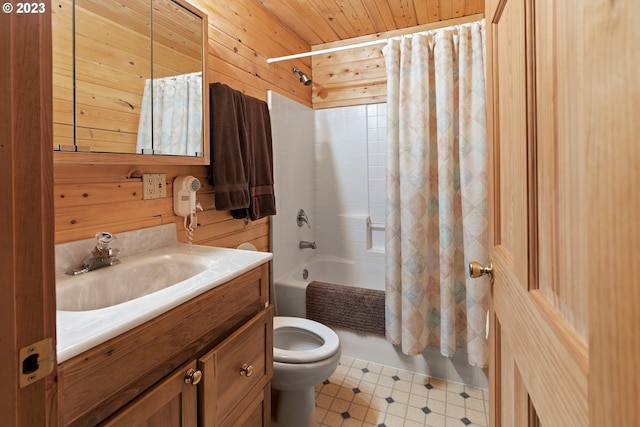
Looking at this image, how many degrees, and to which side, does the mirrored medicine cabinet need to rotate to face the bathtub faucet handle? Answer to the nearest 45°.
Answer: approximately 90° to its left

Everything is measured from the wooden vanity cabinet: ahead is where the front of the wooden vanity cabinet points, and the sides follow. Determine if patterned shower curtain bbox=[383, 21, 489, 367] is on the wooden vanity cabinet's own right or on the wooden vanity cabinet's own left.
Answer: on the wooden vanity cabinet's own left

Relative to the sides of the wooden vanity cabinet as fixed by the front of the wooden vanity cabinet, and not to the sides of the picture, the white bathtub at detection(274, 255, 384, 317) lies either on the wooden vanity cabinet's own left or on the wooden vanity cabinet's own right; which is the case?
on the wooden vanity cabinet's own left

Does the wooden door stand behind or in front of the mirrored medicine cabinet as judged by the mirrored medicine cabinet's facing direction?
in front

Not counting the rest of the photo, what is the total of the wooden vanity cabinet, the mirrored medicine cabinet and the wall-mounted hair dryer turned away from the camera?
0

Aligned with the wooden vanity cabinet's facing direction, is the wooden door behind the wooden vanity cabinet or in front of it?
in front

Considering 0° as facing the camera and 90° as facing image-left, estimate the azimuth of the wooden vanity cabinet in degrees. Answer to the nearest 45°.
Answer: approximately 315°

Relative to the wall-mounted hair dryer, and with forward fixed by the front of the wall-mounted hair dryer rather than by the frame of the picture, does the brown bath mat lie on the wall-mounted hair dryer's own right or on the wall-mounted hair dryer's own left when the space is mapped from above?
on the wall-mounted hair dryer's own left

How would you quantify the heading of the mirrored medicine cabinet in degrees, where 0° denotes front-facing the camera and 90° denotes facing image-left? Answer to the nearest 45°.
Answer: approximately 315°

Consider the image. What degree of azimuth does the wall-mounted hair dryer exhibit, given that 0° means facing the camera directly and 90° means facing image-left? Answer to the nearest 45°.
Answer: approximately 315°

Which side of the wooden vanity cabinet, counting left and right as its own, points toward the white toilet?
left
